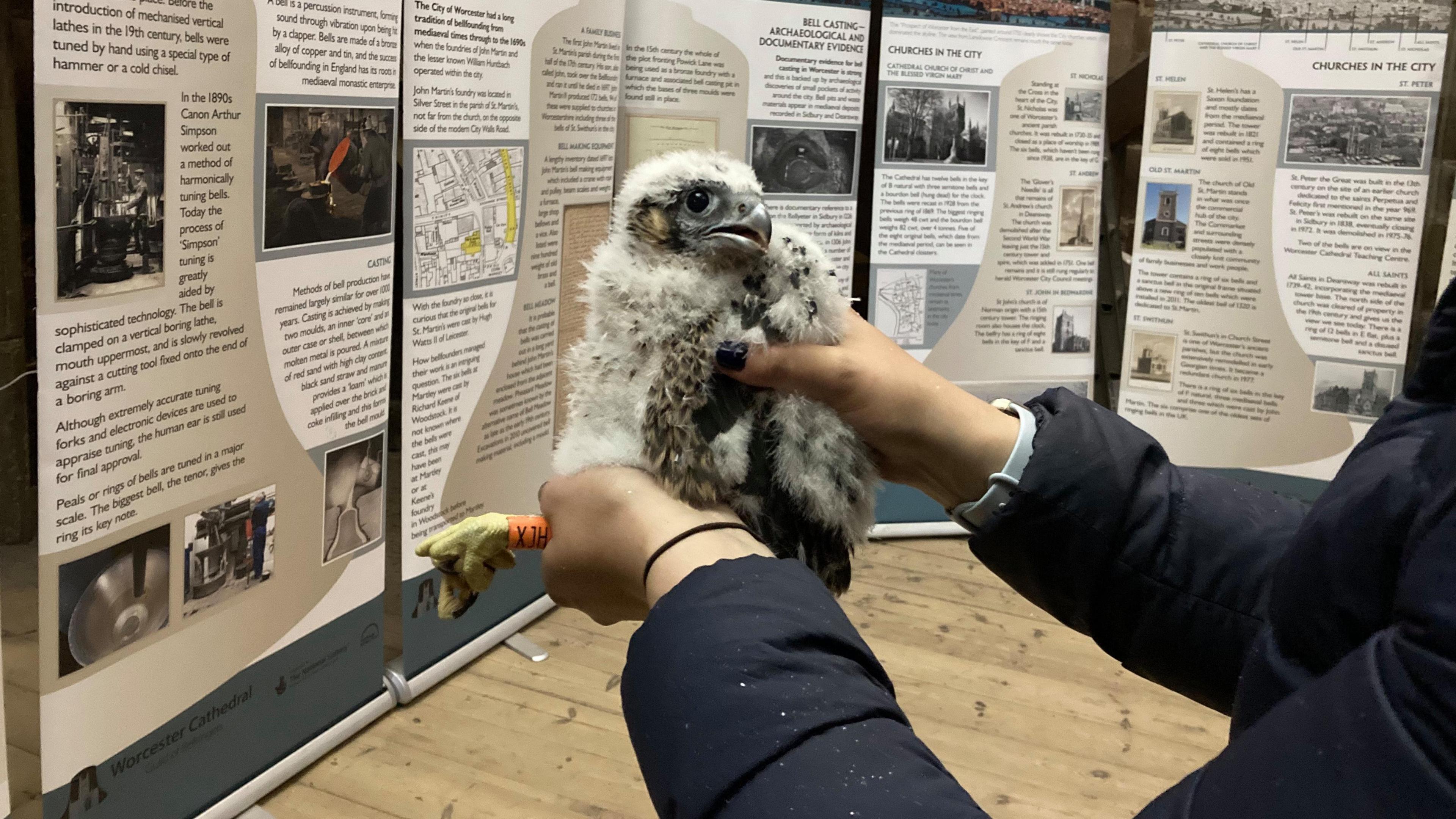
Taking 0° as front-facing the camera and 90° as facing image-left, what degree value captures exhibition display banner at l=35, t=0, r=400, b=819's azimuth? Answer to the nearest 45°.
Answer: approximately 315°

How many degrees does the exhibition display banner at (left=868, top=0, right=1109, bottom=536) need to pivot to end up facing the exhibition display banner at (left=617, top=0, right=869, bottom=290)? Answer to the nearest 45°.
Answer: approximately 45° to its right

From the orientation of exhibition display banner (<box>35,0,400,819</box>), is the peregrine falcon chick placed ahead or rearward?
ahead

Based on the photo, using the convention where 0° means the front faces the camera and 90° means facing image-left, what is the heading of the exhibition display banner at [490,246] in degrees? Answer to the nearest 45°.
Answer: approximately 315°

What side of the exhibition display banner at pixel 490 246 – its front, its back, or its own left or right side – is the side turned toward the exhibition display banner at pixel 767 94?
left

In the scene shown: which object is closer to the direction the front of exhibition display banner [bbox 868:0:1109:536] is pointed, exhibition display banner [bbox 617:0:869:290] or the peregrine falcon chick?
the peregrine falcon chick
